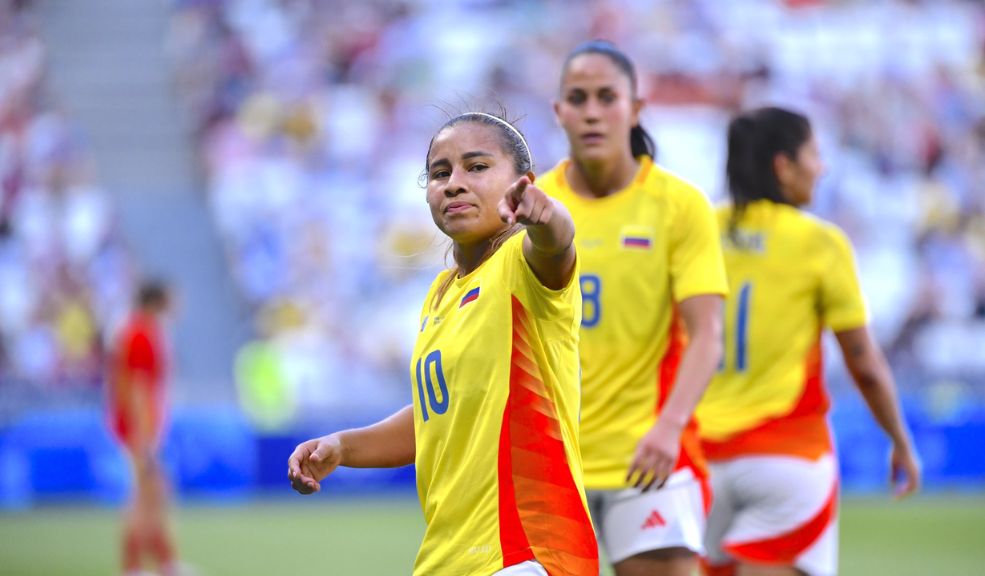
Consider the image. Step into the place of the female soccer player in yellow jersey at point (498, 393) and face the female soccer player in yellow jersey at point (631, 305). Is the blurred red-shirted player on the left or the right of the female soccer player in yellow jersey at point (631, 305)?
left

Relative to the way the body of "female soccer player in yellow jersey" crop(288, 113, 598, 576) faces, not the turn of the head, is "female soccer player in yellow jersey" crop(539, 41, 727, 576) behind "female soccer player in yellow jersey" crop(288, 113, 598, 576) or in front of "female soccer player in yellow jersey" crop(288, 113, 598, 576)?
behind

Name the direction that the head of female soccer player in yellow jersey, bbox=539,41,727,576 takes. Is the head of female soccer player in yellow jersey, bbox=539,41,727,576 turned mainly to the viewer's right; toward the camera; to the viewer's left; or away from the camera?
toward the camera

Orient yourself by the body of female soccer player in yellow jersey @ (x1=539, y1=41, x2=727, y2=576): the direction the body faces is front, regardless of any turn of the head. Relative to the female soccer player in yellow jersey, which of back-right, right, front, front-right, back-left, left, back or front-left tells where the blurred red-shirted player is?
right

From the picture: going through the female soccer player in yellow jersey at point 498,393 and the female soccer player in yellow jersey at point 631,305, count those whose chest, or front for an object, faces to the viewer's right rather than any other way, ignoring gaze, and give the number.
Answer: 0

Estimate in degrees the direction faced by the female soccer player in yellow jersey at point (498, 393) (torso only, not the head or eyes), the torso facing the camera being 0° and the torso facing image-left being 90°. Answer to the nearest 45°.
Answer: approximately 45°

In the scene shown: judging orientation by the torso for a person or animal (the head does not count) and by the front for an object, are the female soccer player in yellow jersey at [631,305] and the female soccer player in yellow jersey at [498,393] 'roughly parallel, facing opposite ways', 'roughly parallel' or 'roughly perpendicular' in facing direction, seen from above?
roughly parallel

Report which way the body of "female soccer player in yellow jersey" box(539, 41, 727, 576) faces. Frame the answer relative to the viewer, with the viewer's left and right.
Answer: facing the viewer and to the left of the viewer

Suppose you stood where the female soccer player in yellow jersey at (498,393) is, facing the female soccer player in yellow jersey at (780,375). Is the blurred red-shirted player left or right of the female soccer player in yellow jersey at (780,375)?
left

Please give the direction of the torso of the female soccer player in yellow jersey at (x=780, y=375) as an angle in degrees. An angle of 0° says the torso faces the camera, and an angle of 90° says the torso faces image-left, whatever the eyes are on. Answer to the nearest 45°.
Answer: approximately 225°
